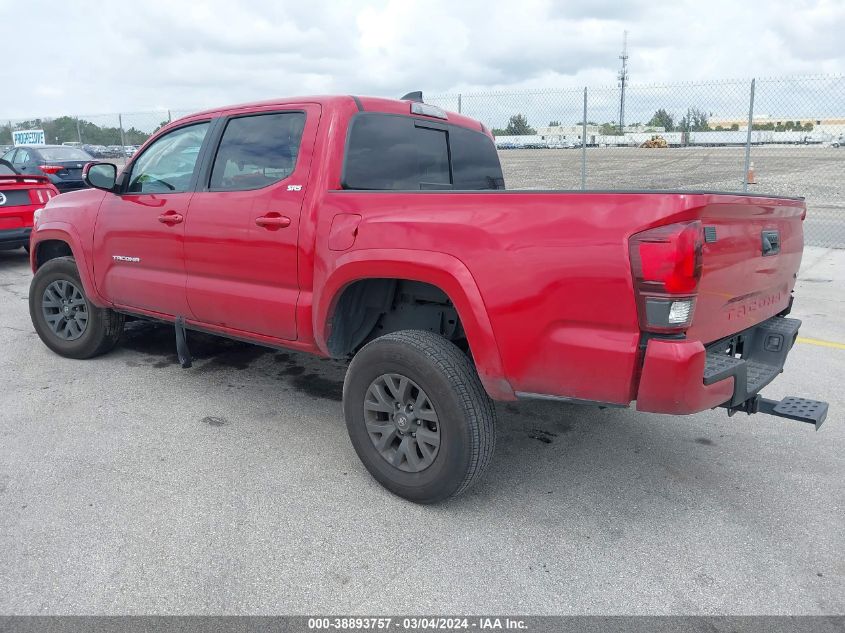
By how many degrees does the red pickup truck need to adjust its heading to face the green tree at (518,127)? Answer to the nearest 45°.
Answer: approximately 45° to its right

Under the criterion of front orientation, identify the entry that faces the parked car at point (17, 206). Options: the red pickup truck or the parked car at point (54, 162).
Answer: the red pickup truck

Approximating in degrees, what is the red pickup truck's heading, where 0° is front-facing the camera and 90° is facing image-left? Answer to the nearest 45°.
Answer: approximately 135°

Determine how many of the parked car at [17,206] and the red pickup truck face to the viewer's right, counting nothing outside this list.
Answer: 0

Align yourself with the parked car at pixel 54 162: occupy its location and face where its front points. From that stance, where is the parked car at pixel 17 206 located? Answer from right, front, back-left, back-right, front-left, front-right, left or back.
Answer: back-left

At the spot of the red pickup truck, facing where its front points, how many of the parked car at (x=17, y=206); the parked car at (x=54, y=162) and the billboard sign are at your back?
0

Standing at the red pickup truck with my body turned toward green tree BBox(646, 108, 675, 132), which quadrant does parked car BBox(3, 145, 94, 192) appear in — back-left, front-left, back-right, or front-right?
front-left

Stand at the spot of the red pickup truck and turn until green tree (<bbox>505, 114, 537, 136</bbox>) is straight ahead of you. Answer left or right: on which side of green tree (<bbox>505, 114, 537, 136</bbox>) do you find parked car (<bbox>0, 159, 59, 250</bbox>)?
left

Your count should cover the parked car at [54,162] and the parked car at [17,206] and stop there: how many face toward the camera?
0

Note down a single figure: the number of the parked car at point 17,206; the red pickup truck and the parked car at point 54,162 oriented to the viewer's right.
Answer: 0

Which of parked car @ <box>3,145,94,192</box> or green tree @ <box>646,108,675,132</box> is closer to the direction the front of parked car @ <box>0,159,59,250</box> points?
the parked car

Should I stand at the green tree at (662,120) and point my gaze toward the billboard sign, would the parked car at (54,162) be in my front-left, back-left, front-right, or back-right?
front-left

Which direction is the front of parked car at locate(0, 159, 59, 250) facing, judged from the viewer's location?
facing away from the viewer and to the left of the viewer

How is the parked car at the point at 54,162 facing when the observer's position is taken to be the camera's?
facing away from the viewer and to the left of the viewer
